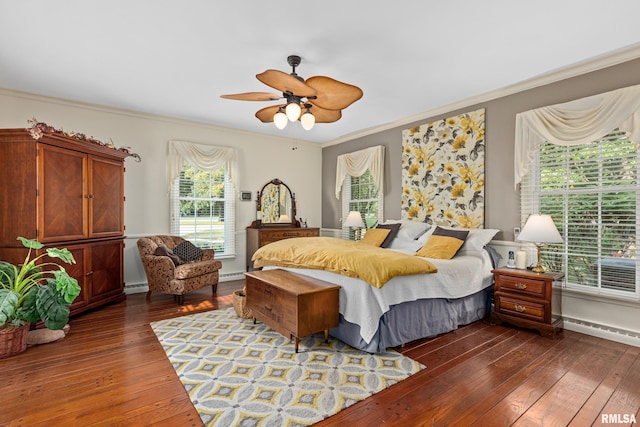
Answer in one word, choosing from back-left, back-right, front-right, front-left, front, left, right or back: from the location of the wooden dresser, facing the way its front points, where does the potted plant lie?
right

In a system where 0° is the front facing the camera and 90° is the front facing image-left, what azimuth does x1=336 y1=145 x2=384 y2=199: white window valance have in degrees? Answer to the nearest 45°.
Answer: approximately 45°

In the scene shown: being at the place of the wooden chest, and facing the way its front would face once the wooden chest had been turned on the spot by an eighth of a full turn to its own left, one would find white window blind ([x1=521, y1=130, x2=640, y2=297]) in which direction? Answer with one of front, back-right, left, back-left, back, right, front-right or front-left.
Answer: left

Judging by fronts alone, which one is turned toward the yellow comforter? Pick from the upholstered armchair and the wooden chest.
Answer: the upholstered armchair

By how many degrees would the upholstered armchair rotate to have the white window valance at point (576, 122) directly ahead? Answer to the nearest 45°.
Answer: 0° — it already faces it

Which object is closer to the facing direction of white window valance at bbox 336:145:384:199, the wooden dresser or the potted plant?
the potted plant

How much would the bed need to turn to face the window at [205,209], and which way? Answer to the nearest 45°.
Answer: approximately 90° to its right

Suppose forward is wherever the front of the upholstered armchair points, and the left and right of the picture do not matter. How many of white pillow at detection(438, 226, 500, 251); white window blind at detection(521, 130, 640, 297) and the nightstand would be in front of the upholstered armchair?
3

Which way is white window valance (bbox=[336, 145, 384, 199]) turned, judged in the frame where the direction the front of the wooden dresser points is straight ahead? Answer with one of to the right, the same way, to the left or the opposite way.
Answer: to the right

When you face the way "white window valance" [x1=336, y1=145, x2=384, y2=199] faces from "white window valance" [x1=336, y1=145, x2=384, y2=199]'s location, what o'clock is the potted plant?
The potted plant is roughly at 12 o'clock from the white window valance.

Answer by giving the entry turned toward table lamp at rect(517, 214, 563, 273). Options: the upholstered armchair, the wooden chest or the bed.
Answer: the upholstered armchair

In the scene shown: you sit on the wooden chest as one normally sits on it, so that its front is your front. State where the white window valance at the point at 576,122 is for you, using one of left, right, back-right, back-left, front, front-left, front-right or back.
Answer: back-left

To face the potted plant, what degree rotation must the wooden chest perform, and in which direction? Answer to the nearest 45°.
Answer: approximately 45° to its right
